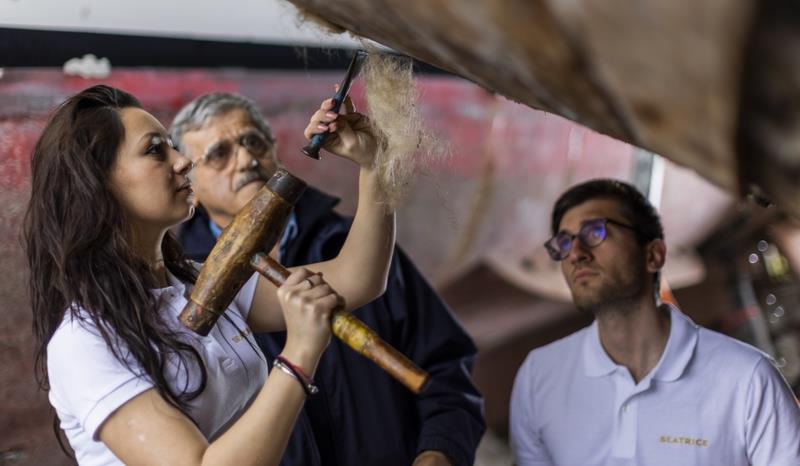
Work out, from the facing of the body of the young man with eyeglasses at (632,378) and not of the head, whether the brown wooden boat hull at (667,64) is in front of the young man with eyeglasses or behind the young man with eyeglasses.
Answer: in front

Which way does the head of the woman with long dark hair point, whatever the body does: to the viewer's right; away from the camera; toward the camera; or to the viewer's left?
to the viewer's right

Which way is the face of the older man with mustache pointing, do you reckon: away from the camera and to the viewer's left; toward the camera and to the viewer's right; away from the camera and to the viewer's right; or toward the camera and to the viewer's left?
toward the camera and to the viewer's right

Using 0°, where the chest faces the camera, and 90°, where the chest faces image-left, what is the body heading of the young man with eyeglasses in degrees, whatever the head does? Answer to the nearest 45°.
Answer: approximately 45°

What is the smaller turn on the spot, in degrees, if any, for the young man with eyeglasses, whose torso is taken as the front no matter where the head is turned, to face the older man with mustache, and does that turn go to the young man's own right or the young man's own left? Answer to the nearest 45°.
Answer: approximately 45° to the young man's own right
